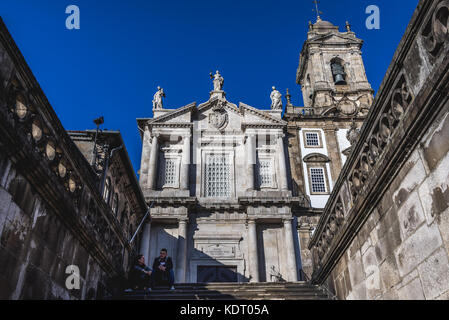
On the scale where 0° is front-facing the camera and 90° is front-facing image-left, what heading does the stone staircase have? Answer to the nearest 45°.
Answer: approximately 0°

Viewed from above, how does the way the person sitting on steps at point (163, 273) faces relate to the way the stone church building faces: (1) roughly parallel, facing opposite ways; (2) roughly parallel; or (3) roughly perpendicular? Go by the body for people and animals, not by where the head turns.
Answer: roughly parallel

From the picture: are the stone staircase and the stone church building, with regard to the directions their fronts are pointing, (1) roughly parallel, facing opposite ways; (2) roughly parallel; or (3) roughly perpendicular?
roughly parallel

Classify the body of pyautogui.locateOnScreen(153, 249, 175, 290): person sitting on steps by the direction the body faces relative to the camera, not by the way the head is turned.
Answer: toward the camera

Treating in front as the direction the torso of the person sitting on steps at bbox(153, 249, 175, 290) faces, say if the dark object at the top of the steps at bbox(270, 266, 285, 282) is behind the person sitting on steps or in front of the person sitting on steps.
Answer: behind
